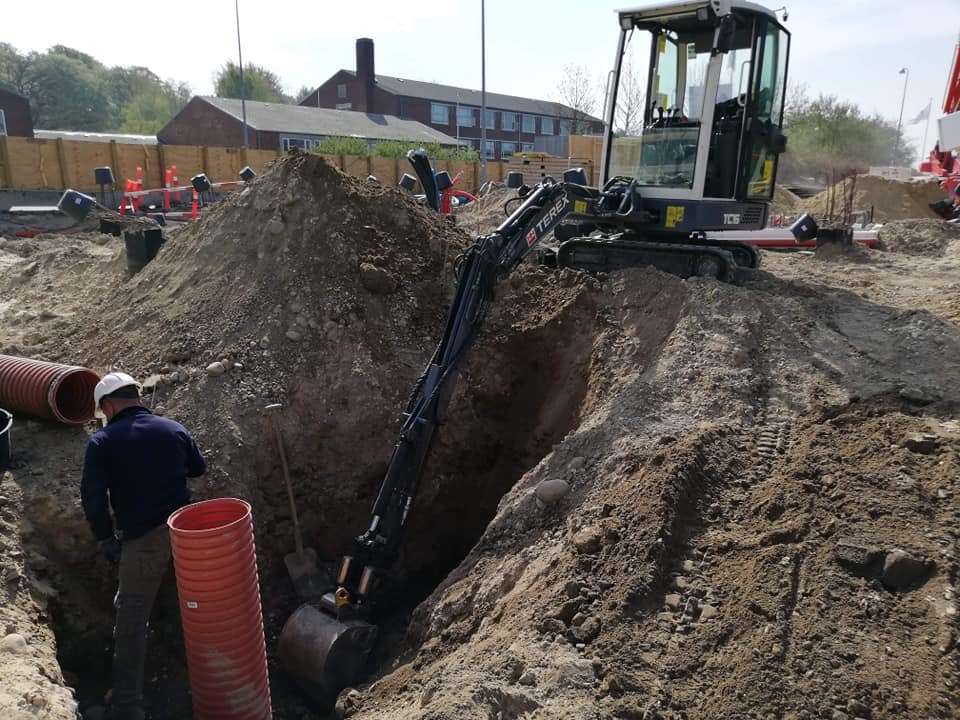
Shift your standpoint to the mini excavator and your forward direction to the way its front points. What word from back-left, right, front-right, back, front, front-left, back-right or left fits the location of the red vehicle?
back

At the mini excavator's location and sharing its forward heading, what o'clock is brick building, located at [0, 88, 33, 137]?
The brick building is roughly at 3 o'clock from the mini excavator.

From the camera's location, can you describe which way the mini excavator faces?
facing the viewer and to the left of the viewer

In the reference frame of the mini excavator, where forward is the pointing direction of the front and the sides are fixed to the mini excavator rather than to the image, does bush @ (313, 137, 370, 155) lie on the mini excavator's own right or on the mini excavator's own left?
on the mini excavator's own right

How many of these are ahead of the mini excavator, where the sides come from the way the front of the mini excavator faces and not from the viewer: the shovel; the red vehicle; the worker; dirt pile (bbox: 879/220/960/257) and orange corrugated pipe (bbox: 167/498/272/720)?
3

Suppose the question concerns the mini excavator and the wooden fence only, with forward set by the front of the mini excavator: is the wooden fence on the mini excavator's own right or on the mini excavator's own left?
on the mini excavator's own right

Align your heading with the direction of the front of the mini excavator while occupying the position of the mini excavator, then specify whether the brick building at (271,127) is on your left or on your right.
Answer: on your right

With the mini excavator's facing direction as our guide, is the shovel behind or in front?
in front

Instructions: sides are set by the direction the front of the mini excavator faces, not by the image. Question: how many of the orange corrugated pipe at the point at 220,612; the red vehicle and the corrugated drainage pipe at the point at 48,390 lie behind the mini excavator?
1

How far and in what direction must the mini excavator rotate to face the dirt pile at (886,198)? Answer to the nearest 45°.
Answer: approximately 180°

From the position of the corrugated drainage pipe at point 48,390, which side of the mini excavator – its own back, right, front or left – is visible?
front

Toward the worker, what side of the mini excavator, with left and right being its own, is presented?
front

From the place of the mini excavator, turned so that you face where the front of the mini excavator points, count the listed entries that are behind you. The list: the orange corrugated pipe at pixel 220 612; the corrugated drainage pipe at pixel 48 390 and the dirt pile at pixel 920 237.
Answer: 1
